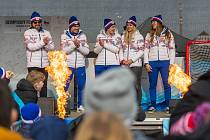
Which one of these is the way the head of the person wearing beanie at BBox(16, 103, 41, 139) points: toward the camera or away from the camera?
away from the camera

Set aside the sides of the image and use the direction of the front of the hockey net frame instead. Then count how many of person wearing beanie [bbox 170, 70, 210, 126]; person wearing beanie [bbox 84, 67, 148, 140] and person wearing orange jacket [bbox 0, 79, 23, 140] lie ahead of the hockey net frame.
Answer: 3

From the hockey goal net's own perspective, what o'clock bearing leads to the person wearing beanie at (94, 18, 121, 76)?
The person wearing beanie is roughly at 2 o'clock from the hockey goal net.

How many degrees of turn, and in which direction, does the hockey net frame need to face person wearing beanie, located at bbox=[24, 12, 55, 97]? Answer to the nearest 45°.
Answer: approximately 45° to its right

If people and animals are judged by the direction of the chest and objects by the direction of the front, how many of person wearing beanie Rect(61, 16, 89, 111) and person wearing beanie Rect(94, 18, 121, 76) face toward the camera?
2

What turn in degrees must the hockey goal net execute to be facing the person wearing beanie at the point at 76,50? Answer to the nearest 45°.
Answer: approximately 45° to its right

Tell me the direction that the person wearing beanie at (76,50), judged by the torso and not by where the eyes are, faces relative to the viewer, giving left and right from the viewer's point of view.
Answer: facing the viewer

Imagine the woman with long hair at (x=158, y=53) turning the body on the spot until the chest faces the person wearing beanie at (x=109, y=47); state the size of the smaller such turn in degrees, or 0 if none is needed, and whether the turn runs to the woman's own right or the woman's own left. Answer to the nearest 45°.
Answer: approximately 90° to the woman's own right

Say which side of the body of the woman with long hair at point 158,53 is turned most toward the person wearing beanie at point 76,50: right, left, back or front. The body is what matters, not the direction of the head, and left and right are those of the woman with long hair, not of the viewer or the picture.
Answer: right

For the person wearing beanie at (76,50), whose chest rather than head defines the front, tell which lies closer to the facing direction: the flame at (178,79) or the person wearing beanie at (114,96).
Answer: the person wearing beanie

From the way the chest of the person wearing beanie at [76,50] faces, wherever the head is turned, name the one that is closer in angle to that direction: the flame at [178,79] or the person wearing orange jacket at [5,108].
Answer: the person wearing orange jacket

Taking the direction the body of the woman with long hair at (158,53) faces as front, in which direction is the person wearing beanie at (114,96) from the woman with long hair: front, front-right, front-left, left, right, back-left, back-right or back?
front

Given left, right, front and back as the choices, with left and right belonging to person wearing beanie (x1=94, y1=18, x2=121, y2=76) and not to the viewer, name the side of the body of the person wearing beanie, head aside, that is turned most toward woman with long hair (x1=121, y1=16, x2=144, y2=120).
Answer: left
